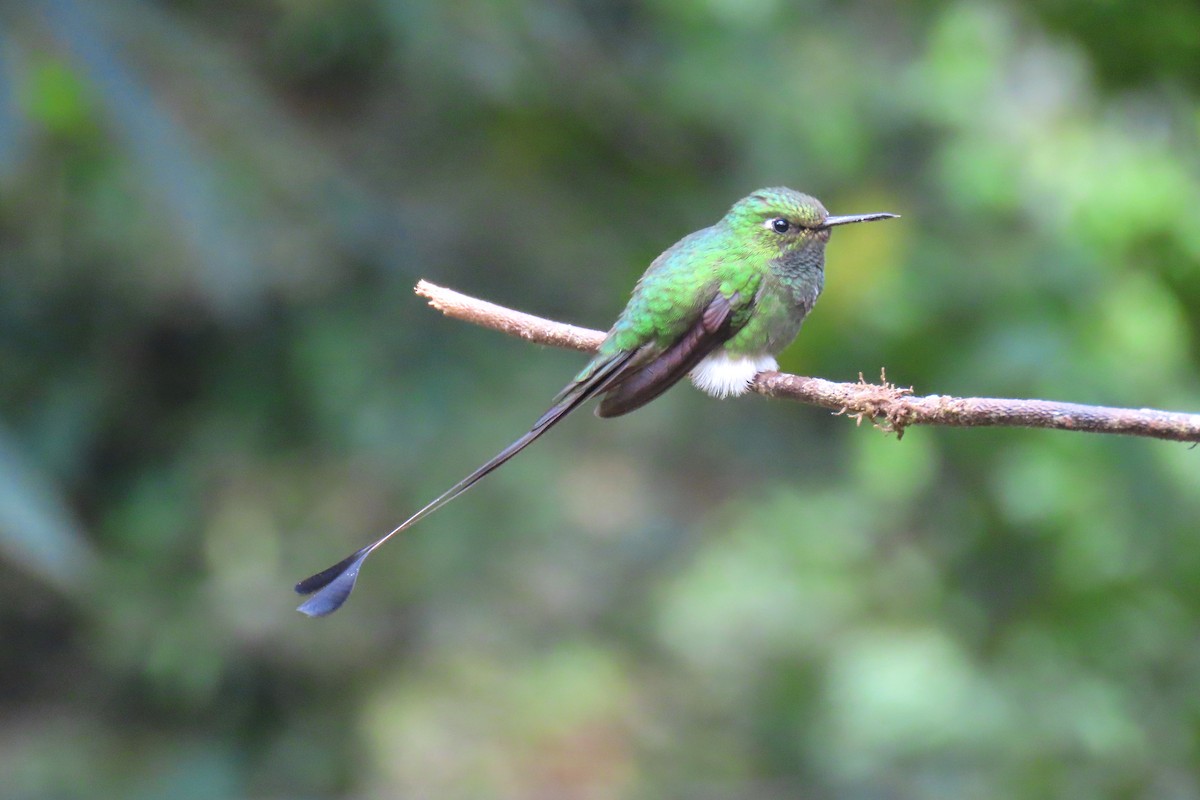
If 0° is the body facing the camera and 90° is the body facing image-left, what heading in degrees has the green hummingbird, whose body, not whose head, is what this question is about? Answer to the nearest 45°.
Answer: approximately 270°
